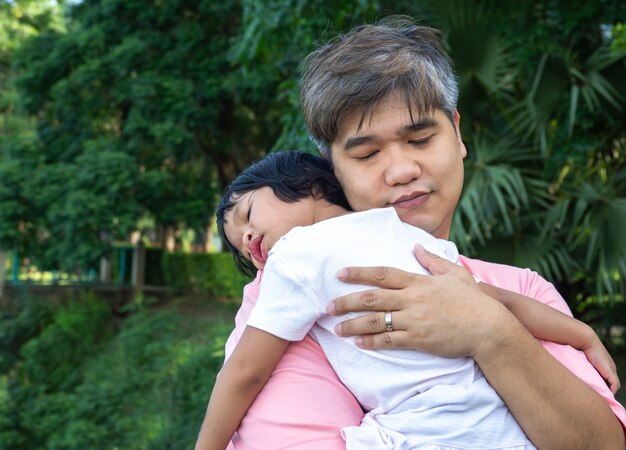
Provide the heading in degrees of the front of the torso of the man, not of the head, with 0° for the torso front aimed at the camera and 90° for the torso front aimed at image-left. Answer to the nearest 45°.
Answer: approximately 0°

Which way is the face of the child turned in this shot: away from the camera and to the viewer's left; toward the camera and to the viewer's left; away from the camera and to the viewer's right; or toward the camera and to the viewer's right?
toward the camera and to the viewer's left
